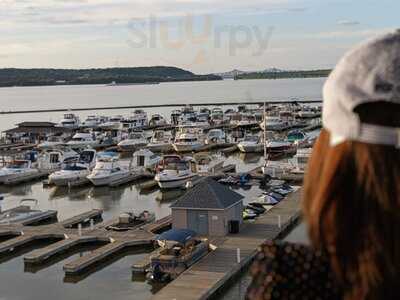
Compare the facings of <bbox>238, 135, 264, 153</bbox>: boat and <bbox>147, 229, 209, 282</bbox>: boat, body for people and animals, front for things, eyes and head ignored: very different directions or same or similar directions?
very different directions

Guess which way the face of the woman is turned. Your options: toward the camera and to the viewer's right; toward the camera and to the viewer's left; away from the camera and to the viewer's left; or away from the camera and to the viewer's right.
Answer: away from the camera and to the viewer's left

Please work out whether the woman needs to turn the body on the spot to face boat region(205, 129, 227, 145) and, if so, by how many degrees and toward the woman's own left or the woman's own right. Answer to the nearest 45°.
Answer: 0° — they already face it

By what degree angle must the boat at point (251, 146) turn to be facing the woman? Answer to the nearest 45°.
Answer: approximately 45° to its left

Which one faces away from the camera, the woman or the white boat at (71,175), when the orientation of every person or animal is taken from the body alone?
the woman

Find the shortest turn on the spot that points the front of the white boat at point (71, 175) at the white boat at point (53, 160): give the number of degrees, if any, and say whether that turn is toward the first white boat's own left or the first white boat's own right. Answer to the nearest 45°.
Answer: approximately 135° to the first white boat's own right

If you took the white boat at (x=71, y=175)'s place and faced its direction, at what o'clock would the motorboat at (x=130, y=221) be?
The motorboat is roughly at 10 o'clock from the white boat.

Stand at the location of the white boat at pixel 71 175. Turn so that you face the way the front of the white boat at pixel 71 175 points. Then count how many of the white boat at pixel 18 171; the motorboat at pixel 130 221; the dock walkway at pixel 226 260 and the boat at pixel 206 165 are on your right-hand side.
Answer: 1

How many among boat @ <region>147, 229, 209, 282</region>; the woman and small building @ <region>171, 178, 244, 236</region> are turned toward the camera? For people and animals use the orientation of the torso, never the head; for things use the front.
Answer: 1

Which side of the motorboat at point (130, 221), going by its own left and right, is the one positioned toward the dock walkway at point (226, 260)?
left

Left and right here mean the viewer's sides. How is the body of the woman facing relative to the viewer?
facing away from the viewer

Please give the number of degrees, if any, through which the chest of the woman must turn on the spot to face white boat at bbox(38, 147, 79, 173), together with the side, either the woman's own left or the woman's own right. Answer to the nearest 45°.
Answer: approximately 45° to the woman's own left

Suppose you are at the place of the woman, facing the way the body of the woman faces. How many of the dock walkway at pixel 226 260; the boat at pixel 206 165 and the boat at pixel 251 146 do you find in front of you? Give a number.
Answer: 3

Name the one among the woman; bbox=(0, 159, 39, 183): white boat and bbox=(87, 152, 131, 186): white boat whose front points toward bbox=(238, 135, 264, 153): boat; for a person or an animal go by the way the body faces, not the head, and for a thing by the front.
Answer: the woman

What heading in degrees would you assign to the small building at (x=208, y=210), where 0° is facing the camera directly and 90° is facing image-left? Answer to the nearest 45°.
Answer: approximately 0°
